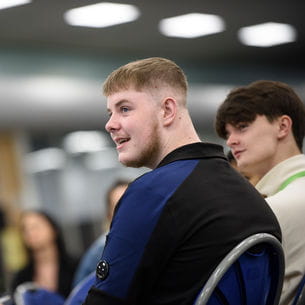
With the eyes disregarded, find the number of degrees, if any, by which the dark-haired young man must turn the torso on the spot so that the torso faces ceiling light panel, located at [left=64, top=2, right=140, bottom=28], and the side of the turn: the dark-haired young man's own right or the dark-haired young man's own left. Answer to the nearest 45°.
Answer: approximately 90° to the dark-haired young man's own right

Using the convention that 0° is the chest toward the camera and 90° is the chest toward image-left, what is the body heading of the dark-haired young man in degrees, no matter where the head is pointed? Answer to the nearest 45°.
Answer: approximately 90°

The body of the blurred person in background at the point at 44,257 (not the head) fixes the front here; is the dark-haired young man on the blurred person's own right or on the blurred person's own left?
on the blurred person's own left

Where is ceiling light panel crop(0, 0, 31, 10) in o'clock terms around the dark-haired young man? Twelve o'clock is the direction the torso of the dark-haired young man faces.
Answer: The ceiling light panel is roughly at 2 o'clock from the dark-haired young man.

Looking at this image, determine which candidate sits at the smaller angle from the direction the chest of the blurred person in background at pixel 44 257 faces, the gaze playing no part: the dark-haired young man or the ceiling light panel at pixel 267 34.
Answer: the dark-haired young man

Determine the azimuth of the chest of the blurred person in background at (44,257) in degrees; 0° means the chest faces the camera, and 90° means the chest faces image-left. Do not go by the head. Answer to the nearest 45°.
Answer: approximately 45°

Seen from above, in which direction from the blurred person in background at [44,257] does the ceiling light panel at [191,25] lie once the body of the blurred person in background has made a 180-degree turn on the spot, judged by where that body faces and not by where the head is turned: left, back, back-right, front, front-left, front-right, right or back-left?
front

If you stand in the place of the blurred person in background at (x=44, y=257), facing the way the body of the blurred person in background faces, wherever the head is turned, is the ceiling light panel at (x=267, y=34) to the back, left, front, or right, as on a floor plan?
back

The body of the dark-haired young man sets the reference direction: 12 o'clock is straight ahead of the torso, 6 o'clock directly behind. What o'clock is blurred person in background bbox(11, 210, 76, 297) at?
The blurred person in background is roughly at 2 o'clock from the dark-haired young man.

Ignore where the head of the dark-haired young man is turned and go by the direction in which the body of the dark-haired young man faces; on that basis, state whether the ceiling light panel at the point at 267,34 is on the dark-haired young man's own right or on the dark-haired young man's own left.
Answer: on the dark-haired young man's own right
